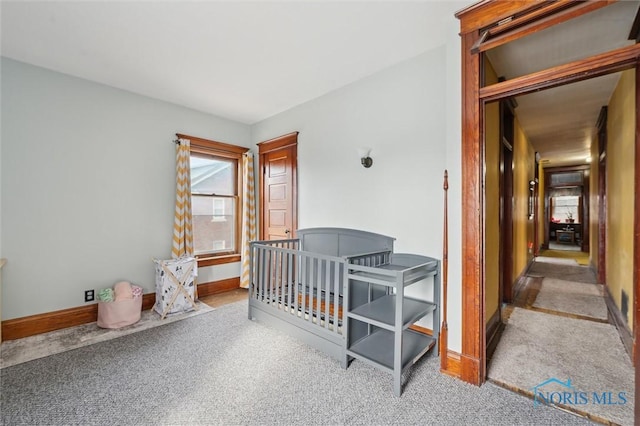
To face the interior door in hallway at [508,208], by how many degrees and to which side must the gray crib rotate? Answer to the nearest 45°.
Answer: approximately 180°

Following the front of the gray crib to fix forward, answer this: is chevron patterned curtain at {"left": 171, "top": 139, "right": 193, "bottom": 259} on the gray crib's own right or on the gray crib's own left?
on the gray crib's own right

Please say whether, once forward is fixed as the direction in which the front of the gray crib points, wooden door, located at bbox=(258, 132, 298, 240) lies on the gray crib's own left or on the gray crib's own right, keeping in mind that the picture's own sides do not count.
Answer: on the gray crib's own right

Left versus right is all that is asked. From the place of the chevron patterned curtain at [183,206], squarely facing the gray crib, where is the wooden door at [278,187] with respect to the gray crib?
left

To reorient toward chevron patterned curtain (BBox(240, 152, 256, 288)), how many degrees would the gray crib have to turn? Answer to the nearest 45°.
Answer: approximately 90° to its right

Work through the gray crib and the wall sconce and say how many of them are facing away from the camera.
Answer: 0

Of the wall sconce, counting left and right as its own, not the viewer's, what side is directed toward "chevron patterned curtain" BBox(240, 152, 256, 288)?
right

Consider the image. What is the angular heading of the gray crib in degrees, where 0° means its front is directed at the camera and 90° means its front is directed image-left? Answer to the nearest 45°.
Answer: approximately 45°

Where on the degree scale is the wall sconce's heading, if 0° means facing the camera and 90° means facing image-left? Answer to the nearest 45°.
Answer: approximately 45°

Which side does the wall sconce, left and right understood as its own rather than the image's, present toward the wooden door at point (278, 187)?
right
